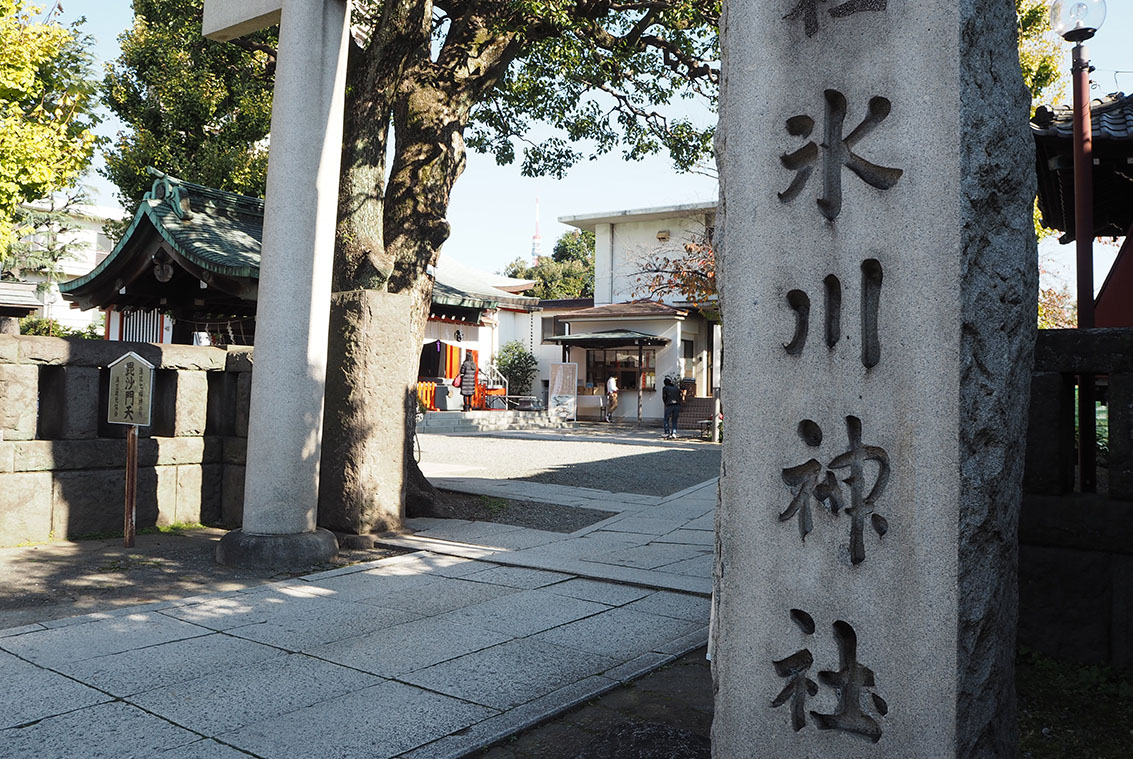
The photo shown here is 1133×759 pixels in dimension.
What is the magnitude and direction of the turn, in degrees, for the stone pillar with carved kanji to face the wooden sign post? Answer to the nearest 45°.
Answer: approximately 90° to its right

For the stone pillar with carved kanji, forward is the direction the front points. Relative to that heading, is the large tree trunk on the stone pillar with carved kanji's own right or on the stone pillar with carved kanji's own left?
on the stone pillar with carved kanji's own right

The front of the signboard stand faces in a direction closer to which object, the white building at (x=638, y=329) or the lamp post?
the lamp post

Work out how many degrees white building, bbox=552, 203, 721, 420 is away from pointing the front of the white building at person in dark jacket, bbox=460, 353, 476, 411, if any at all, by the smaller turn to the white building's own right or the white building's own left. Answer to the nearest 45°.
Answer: approximately 45° to the white building's own right

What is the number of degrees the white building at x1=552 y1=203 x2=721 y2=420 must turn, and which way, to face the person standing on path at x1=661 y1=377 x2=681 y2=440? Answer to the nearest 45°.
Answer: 0° — it already faces them

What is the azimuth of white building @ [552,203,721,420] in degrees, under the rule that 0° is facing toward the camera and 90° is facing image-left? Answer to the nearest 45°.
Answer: approximately 0°

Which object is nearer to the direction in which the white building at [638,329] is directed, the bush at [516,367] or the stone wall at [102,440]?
the stone wall

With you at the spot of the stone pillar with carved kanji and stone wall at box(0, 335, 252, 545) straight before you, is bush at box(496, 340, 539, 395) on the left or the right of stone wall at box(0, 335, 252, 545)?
right
